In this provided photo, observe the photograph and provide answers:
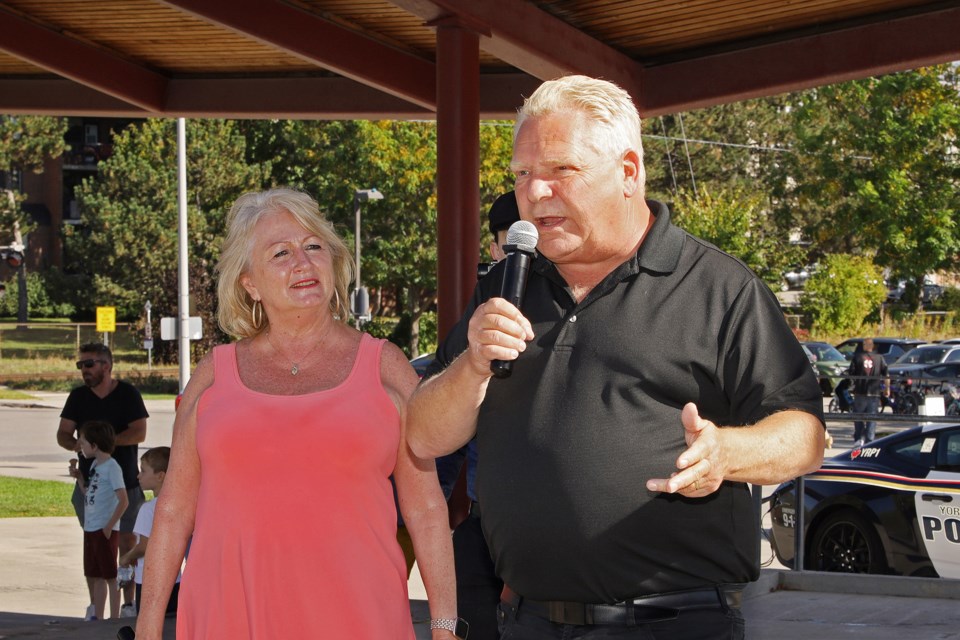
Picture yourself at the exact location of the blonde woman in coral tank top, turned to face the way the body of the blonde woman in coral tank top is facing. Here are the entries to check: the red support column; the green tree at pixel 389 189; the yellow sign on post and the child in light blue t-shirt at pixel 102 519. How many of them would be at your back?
4

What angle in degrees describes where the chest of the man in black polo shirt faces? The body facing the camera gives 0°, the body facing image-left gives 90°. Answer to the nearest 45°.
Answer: approximately 45°

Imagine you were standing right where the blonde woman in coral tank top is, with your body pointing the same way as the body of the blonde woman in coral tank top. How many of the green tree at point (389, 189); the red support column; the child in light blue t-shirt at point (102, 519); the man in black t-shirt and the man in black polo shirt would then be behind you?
4

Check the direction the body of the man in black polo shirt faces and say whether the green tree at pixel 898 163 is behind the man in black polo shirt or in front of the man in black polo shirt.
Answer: behind

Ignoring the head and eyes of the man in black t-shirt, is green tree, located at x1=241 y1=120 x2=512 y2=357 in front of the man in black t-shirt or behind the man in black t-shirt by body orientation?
behind

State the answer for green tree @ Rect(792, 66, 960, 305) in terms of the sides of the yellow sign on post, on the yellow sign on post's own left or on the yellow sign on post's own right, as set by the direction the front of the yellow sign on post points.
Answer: on the yellow sign on post's own left

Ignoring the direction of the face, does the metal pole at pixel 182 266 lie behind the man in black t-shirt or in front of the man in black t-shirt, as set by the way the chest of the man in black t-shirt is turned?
behind

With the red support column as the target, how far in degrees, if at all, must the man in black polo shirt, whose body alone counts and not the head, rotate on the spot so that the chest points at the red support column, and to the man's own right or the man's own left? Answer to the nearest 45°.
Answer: approximately 135° to the man's own right
